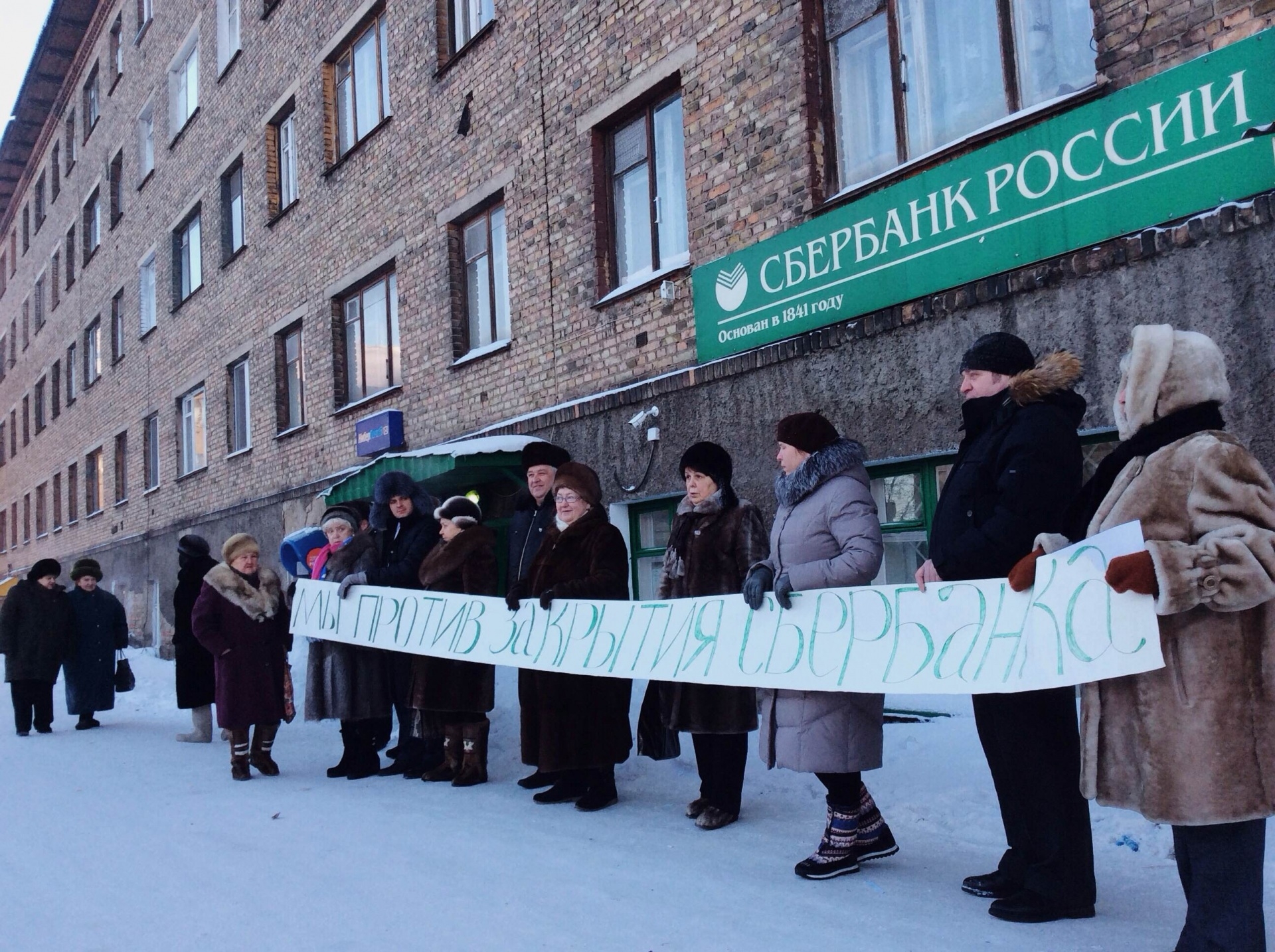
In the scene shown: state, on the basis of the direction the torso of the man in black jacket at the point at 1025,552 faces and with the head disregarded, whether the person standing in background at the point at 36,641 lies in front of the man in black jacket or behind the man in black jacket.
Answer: in front

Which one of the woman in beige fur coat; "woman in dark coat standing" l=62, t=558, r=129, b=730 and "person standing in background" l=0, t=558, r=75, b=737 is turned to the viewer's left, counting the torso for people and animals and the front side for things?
the woman in beige fur coat

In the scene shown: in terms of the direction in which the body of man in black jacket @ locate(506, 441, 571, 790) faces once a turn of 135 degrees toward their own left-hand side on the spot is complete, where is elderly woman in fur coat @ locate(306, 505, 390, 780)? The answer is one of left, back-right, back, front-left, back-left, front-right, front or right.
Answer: back-left

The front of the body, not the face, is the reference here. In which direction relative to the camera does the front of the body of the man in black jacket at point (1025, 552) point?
to the viewer's left

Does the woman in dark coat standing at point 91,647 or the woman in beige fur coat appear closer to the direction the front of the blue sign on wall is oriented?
the woman in dark coat standing

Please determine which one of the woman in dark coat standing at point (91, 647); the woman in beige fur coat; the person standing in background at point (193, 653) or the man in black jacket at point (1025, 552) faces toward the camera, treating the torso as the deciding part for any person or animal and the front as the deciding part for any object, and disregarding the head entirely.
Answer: the woman in dark coat standing

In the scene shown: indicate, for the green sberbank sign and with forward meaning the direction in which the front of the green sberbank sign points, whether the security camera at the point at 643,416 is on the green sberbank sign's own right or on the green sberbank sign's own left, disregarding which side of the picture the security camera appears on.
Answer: on the green sberbank sign's own right

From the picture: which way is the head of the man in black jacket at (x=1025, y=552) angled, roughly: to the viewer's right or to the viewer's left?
to the viewer's left

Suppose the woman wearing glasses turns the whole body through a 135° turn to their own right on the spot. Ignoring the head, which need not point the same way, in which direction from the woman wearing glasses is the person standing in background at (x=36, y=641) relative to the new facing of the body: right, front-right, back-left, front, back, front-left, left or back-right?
front-left

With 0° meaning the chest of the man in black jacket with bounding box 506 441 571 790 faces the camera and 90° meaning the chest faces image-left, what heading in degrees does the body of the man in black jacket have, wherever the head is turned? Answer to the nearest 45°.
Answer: approximately 45°

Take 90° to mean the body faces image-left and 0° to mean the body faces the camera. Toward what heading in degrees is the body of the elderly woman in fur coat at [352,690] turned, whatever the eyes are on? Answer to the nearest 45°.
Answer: approximately 45°
